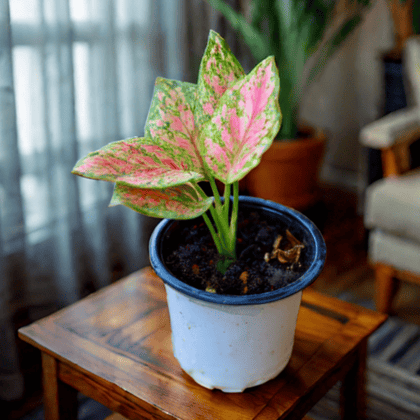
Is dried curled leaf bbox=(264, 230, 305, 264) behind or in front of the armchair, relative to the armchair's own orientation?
in front

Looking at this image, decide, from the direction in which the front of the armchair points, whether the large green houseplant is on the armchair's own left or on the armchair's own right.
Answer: on the armchair's own right

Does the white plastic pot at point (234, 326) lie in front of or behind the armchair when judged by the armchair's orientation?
in front

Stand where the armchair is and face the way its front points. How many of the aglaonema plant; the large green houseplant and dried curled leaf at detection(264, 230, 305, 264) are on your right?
1

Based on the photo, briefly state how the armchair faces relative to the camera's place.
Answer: facing the viewer and to the left of the viewer

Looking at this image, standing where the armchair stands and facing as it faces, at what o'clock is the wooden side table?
The wooden side table is roughly at 11 o'clock from the armchair.

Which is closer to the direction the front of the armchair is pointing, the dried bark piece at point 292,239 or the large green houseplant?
the dried bark piece

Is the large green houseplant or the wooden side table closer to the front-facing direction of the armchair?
the wooden side table

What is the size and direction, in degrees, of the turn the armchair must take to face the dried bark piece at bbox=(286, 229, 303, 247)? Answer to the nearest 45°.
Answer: approximately 45° to its left

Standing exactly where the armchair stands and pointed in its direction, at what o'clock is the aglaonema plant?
The aglaonema plant is roughly at 11 o'clock from the armchair.

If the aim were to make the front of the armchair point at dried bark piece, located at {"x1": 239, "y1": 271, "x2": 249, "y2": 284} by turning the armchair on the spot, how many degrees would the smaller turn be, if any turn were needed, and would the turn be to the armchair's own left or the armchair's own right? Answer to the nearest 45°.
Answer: approximately 45° to the armchair's own left

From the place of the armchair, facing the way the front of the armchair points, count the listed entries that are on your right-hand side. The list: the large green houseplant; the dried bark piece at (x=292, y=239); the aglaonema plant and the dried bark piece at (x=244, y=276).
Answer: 1
